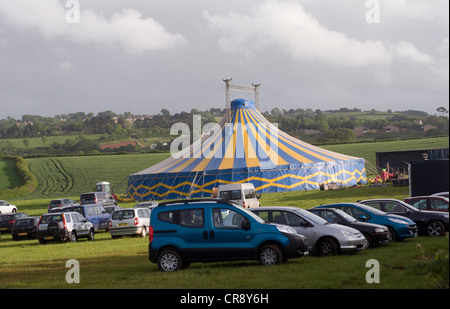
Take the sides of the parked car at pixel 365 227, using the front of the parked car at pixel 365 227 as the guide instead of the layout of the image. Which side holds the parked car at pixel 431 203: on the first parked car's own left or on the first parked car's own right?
on the first parked car's own left

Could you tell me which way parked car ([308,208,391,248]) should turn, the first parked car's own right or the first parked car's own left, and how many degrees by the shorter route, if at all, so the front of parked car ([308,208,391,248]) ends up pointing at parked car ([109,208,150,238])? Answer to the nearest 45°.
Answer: approximately 180°

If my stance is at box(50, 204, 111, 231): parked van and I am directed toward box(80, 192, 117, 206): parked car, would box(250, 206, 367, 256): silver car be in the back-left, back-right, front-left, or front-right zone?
back-right

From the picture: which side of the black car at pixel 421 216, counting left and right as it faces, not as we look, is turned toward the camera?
right

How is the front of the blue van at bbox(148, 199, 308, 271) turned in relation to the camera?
facing to the right of the viewer

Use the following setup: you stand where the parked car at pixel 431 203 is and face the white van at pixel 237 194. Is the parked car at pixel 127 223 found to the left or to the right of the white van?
left

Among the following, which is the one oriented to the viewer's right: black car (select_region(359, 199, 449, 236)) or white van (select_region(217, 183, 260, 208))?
the black car
